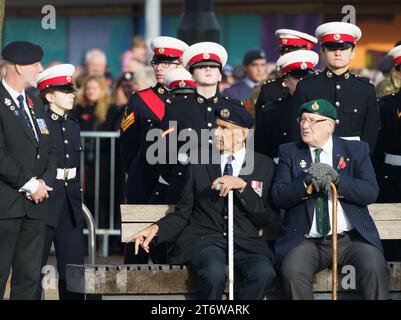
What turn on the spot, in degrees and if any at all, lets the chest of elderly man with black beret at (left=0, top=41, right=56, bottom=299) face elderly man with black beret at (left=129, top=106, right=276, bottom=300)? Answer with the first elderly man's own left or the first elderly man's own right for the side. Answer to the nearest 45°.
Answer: approximately 45° to the first elderly man's own left

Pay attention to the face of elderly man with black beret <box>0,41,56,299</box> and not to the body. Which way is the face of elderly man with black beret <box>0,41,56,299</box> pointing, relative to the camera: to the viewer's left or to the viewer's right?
to the viewer's right

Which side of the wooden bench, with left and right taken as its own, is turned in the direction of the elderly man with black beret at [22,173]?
right

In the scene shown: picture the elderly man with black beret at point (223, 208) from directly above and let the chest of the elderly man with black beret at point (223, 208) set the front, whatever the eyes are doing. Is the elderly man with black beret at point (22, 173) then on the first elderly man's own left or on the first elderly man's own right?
on the first elderly man's own right

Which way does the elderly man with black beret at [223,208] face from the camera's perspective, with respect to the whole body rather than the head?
toward the camera

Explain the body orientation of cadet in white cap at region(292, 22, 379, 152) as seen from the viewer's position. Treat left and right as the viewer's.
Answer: facing the viewer

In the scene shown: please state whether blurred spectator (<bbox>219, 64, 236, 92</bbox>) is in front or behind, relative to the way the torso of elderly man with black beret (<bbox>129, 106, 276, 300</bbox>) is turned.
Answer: behind

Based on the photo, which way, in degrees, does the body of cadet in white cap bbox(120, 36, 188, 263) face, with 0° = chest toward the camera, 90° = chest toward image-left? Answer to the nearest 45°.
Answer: approximately 315°

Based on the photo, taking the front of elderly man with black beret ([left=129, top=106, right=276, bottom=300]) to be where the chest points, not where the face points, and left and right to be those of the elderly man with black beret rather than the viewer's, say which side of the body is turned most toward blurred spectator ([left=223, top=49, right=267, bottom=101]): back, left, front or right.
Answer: back
